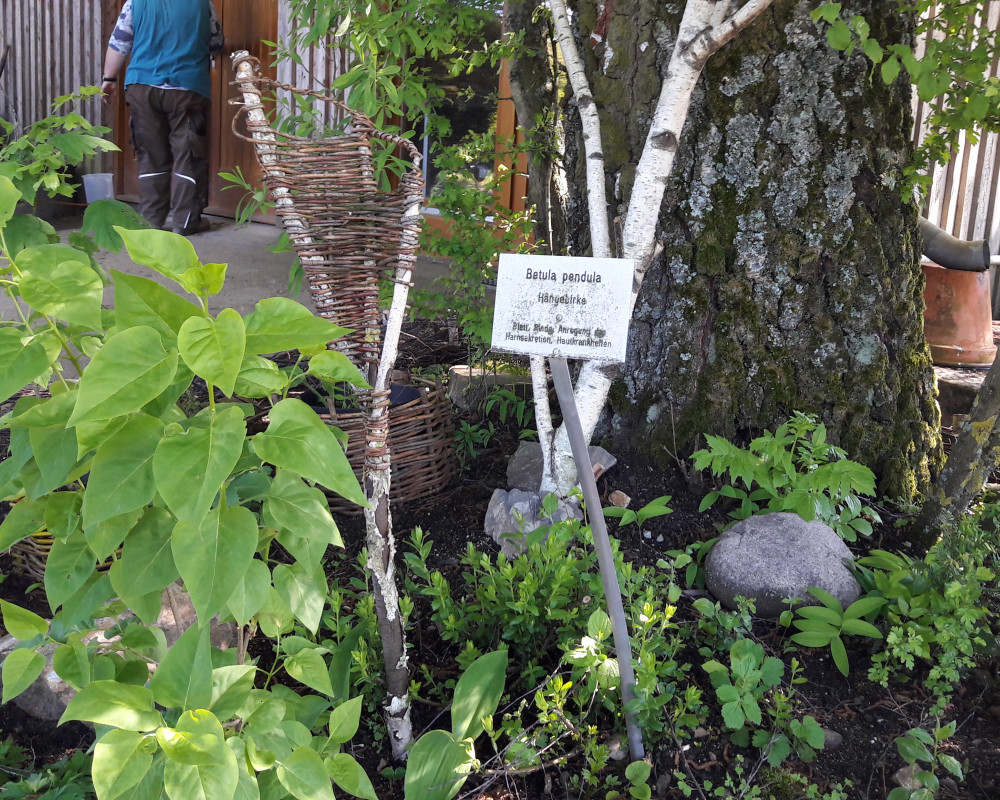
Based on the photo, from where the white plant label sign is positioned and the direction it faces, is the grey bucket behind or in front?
behind

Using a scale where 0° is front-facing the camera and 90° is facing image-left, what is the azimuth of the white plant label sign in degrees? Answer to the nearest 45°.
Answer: approximately 0°

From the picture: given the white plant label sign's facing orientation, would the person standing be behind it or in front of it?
behind

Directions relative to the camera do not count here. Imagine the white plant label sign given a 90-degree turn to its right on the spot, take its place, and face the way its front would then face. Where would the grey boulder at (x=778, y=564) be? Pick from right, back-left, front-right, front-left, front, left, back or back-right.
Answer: back-right

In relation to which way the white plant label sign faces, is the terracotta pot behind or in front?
behind

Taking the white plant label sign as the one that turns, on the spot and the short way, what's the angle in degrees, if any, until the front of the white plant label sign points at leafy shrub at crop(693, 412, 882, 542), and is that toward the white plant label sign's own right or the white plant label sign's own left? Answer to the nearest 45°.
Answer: approximately 135° to the white plant label sign's own left

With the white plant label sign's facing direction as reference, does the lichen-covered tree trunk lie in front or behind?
behind

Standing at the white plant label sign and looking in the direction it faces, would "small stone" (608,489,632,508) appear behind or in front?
behind
